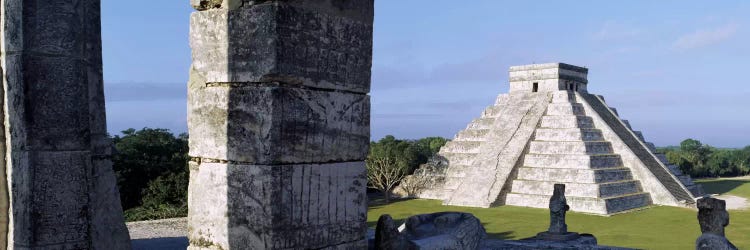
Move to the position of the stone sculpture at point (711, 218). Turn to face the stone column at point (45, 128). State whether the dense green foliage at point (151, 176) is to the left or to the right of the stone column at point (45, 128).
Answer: right

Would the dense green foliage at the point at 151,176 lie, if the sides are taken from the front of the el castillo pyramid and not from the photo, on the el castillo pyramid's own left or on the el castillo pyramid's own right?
on the el castillo pyramid's own right

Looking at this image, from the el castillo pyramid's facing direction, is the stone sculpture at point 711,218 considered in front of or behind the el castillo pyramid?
in front

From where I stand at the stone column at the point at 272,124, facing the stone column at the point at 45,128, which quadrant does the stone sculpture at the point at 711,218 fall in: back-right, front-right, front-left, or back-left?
back-right
